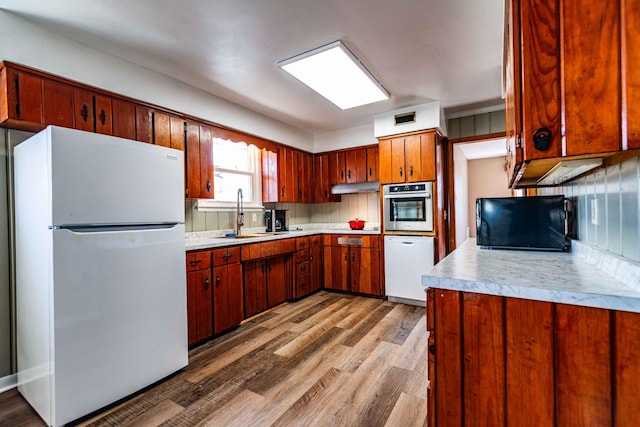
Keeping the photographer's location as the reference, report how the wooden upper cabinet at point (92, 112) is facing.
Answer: facing the viewer and to the right of the viewer

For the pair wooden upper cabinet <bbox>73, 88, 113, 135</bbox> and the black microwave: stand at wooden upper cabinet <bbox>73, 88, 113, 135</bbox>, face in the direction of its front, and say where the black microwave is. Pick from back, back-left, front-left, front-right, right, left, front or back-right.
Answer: front

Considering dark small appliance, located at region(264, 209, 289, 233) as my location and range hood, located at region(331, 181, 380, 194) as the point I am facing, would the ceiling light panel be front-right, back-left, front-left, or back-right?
front-right

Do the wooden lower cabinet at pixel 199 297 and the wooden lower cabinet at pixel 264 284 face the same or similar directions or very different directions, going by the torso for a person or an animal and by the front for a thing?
same or similar directions

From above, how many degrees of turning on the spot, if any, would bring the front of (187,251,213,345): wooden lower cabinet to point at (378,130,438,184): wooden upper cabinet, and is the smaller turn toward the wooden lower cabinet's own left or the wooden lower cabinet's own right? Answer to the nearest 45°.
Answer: approximately 45° to the wooden lower cabinet's own left

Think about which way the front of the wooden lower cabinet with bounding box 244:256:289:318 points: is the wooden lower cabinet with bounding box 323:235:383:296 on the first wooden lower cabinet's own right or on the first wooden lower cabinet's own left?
on the first wooden lower cabinet's own left

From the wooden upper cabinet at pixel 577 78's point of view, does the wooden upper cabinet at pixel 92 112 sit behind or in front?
in front

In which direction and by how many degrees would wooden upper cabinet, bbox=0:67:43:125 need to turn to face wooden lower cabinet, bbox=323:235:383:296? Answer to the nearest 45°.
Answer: approximately 45° to its left

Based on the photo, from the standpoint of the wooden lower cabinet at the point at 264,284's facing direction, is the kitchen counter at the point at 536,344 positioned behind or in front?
in front

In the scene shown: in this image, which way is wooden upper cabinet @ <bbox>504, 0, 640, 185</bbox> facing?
to the viewer's left

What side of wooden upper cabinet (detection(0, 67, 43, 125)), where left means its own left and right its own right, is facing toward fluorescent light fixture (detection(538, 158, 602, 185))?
front

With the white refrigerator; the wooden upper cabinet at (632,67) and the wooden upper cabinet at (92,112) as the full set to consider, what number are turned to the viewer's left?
1

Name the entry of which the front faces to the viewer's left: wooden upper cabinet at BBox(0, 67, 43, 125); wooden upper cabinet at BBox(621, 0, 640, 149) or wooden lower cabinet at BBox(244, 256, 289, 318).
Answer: wooden upper cabinet at BBox(621, 0, 640, 149)

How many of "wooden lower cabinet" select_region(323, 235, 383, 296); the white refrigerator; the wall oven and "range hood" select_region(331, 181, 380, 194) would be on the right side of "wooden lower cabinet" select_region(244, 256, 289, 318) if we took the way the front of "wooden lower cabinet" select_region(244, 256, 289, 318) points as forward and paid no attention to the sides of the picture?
1

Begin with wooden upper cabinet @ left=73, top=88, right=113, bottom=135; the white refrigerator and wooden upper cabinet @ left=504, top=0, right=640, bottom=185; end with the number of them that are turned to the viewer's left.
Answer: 1
